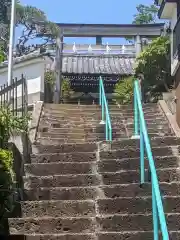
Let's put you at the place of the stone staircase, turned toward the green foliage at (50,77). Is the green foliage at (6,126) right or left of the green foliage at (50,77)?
left

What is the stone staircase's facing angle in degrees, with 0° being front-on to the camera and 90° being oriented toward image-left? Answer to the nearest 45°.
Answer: approximately 0°

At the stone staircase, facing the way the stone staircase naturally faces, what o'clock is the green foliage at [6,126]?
The green foliage is roughly at 4 o'clock from the stone staircase.

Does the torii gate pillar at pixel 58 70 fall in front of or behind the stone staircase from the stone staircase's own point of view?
behind

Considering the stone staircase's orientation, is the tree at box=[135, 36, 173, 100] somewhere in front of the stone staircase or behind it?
behind

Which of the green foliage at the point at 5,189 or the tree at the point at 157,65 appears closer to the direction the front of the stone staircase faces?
the green foliage

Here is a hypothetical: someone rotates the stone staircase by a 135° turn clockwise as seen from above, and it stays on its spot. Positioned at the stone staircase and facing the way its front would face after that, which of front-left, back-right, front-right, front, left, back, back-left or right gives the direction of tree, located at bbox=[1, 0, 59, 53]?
front-right

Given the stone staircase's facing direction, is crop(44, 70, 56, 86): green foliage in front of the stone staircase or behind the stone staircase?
behind

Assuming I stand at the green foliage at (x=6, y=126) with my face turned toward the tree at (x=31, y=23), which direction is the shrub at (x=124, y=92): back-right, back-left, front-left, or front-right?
front-right

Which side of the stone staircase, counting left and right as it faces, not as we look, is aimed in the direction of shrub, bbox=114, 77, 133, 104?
back

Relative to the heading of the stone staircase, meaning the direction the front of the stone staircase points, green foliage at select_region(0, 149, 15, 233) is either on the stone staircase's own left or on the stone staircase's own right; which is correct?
on the stone staircase's own right
